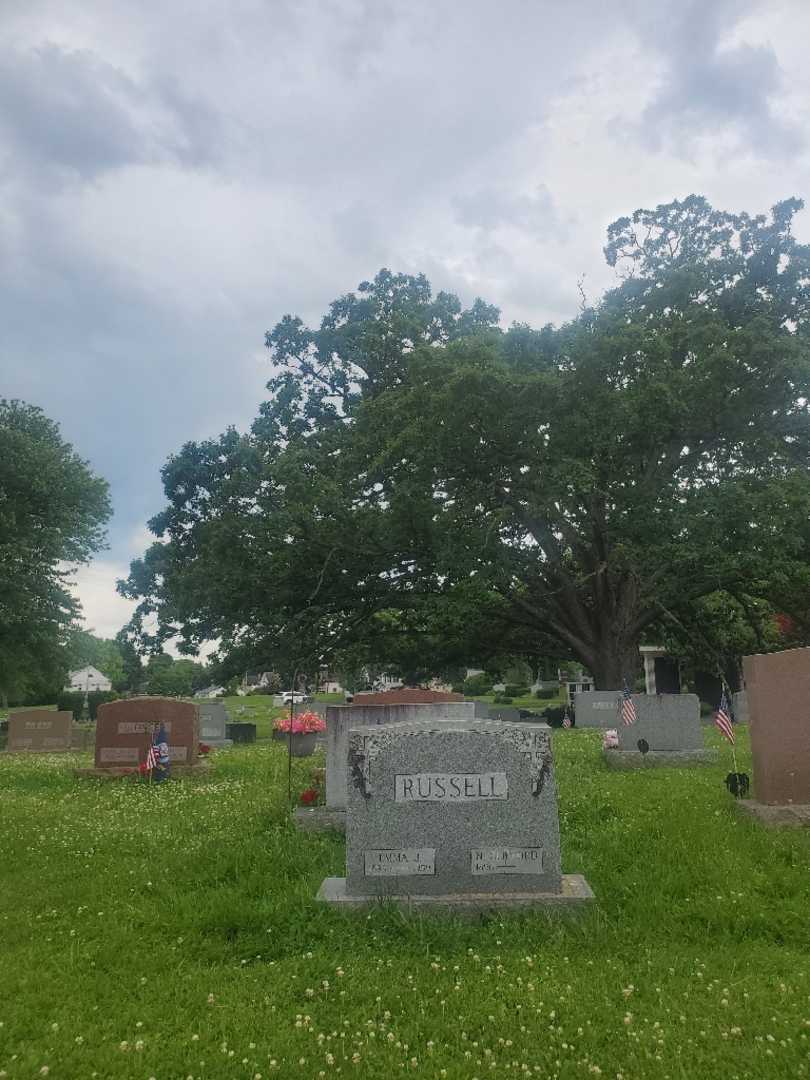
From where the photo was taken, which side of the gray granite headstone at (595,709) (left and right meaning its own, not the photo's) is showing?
front

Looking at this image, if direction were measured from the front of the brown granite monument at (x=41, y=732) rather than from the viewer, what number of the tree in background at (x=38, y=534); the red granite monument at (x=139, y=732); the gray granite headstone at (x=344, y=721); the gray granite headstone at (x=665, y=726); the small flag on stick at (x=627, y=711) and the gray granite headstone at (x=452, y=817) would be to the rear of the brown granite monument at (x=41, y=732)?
1

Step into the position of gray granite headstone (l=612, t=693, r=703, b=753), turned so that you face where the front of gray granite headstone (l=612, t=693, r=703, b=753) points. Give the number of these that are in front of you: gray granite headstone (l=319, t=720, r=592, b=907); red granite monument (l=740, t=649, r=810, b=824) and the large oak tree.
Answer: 2

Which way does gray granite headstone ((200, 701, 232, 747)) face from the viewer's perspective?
toward the camera

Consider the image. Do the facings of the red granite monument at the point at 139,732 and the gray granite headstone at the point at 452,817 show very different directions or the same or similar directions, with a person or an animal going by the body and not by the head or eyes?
same or similar directions

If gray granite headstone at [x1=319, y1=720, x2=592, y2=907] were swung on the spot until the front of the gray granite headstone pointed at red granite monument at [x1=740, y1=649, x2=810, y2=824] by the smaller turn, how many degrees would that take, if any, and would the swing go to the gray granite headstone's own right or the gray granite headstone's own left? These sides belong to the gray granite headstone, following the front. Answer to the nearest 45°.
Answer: approximately 135° to the gray granite headstone's own left

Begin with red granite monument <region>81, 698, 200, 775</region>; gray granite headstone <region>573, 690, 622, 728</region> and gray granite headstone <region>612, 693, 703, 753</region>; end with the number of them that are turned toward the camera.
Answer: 3

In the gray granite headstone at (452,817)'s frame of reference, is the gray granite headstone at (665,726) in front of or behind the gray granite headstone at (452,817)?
behind

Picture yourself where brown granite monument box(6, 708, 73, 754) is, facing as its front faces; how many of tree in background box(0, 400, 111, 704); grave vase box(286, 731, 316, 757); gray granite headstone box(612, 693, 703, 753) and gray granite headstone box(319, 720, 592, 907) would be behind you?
1

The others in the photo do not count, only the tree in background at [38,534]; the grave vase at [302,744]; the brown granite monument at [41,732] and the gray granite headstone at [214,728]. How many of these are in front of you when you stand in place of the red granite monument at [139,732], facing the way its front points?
0

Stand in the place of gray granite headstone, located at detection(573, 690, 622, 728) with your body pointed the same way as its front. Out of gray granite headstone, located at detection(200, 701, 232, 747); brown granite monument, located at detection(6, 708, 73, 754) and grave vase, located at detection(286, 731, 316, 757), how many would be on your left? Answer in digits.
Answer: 0

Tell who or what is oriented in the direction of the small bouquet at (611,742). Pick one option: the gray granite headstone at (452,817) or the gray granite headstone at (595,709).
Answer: the gray granite headstone at (595,709)

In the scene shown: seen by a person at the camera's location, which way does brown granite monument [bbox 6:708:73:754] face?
facing the viewer

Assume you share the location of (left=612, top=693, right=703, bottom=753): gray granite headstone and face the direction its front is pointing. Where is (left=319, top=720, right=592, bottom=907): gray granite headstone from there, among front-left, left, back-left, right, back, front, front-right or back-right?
front

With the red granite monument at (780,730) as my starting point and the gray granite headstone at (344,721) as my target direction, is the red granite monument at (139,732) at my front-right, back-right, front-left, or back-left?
front-right

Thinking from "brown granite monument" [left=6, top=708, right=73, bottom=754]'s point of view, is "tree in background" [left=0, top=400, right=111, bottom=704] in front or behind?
behind

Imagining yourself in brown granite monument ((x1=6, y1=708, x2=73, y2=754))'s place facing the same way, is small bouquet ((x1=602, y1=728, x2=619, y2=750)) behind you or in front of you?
in front
